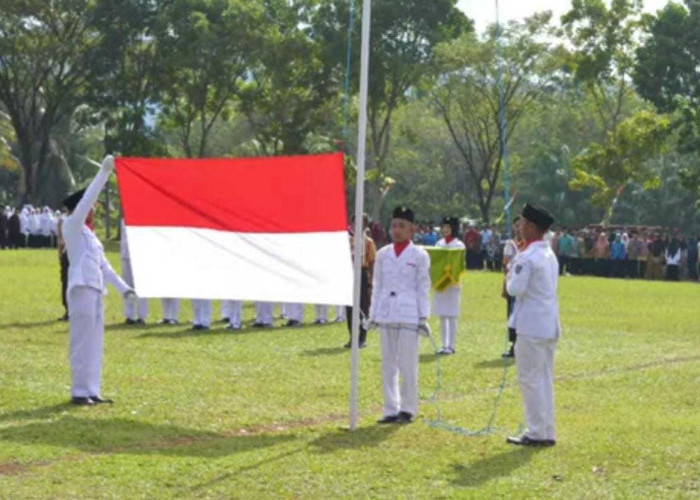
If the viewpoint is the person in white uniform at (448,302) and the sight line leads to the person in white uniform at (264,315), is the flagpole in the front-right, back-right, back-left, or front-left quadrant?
back-left

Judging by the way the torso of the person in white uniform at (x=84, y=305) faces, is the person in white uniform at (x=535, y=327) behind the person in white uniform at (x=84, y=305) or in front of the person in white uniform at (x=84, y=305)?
in front

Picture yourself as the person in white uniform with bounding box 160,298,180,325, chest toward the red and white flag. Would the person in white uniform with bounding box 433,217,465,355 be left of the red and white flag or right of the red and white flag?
left

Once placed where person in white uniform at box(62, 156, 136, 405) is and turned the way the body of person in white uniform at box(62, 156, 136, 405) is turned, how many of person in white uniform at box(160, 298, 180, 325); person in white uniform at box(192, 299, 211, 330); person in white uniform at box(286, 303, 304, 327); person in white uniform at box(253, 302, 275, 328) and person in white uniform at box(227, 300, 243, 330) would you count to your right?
0

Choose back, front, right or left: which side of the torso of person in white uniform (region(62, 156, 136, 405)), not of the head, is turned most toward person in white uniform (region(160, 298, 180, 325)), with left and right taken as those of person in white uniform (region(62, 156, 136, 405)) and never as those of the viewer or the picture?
left

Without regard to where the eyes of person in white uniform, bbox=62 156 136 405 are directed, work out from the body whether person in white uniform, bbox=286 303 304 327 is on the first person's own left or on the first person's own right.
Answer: on the first person's own left

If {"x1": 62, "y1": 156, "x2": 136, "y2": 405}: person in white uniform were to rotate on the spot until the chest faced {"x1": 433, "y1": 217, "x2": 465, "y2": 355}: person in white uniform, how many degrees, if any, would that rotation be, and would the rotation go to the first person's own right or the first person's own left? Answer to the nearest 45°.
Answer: approximately 45° to the first person's own left

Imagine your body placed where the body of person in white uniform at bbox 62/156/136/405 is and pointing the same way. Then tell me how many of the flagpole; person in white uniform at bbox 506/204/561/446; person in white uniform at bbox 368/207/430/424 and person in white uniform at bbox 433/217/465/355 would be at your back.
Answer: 0

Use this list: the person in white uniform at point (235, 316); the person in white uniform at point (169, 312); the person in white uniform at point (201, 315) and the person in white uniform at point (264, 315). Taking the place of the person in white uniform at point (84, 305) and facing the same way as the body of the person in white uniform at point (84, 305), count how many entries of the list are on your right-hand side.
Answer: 0

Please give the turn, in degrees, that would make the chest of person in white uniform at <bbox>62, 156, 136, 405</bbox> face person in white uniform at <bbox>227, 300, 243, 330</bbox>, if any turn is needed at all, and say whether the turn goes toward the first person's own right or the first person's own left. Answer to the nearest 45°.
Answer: approximately 90° to the first person's own left

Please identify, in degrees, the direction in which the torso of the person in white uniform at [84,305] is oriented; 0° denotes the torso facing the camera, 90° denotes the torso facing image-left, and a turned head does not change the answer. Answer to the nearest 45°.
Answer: approximately 270°

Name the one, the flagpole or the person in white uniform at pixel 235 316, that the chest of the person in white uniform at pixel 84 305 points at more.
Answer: the flagpole

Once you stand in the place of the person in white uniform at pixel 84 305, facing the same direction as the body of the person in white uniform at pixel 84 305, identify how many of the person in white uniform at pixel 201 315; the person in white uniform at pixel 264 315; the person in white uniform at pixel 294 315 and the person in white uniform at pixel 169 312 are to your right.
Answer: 0

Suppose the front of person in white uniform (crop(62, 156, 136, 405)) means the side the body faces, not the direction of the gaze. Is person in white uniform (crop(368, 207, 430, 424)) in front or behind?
in front
